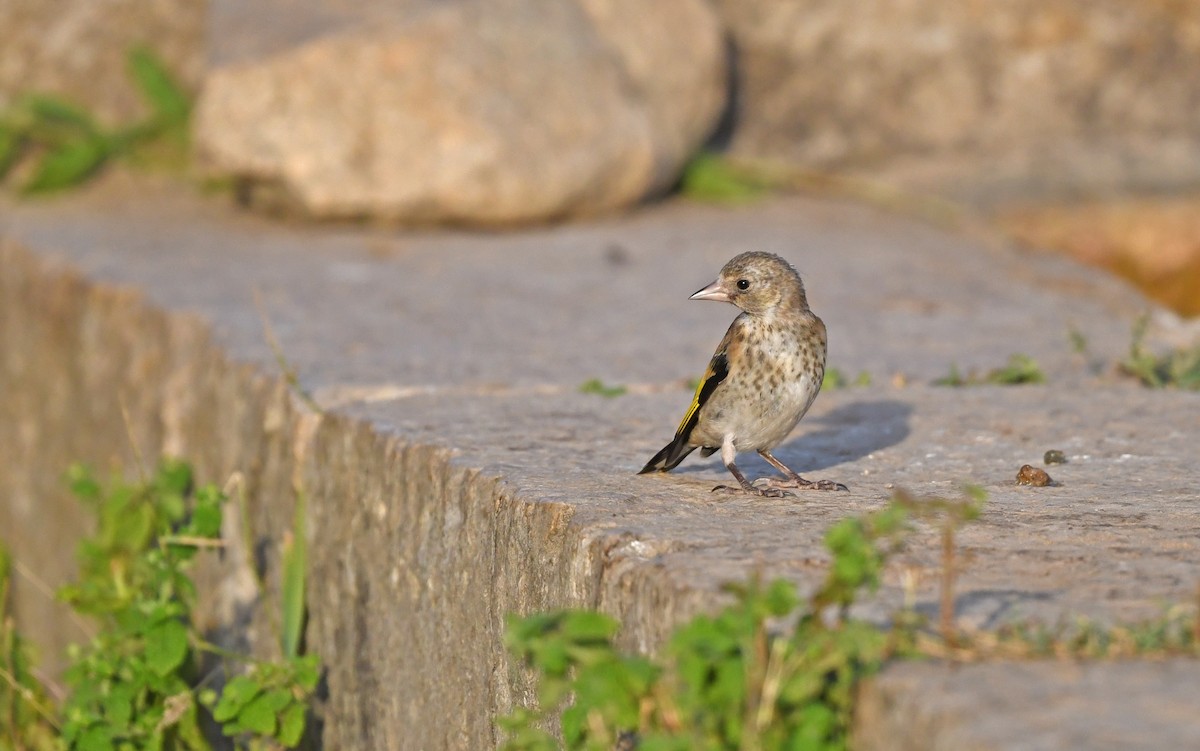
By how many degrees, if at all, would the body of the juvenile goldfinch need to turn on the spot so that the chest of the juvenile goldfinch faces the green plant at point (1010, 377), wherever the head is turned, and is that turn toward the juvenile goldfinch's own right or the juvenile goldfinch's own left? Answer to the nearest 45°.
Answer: approximately 90° to the juvenile goldfinch's own left

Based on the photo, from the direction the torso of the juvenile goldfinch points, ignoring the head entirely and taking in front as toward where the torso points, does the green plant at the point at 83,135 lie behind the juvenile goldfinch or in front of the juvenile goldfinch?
behind

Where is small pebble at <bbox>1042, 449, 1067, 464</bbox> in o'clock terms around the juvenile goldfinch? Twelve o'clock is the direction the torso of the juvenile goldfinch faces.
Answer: The small pebble is roughly at 10 o'clock from the juvenile goldfinch.

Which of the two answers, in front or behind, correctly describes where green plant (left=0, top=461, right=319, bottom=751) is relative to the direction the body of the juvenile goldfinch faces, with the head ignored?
behind

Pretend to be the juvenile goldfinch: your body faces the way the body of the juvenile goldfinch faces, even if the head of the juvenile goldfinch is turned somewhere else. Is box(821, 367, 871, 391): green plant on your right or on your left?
on your left

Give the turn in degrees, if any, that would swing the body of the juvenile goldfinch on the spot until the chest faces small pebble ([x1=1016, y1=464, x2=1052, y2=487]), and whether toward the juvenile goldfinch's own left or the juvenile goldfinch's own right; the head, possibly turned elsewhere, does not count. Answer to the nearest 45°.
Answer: approximately 45° to the juvenile goldfinch's own left

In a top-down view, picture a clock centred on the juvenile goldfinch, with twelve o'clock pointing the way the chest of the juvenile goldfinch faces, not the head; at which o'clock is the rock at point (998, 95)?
The rock is roughly at 8 o'clock from the juvenile goldfinch.

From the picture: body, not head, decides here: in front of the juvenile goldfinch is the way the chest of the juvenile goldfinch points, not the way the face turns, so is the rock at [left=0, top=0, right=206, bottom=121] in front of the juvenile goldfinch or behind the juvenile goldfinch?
behind

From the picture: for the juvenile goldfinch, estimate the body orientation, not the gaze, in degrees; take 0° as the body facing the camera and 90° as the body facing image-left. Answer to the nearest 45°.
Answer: approximately 315°

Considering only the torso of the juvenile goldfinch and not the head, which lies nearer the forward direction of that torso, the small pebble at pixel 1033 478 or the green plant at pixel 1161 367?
the small pebble

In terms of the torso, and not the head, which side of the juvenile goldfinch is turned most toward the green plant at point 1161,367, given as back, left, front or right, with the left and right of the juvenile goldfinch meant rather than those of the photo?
left

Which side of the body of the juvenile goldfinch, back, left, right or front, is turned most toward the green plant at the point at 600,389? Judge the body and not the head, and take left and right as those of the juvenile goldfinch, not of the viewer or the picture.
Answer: back
